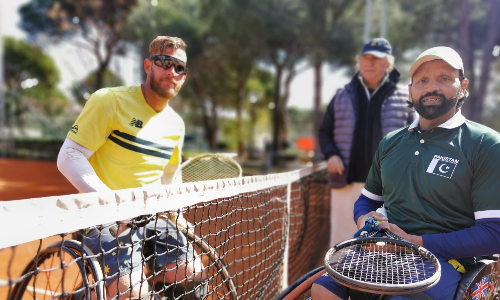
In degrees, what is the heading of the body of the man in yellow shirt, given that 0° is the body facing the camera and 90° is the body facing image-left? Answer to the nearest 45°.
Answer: approximately 315°

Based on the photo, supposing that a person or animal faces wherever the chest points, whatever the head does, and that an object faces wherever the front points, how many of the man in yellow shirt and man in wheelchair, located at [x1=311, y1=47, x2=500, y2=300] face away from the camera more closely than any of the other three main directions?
0

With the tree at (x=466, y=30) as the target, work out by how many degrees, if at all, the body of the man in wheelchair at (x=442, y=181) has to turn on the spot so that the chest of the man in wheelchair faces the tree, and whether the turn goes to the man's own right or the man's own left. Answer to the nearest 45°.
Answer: approximately 135° to the man's own right

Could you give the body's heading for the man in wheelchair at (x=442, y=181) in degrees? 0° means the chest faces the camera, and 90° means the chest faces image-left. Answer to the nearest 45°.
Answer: approximately 45°

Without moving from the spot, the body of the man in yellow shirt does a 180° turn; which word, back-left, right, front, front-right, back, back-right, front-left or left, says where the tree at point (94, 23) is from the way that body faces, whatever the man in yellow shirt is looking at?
front-right

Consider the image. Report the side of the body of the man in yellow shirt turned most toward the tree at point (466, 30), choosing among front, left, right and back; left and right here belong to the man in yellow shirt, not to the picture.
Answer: left

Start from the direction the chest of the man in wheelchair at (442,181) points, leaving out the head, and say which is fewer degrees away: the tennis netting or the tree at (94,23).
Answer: the tennis netting

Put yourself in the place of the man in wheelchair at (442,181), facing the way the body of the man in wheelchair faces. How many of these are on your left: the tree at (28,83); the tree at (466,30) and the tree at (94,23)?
0

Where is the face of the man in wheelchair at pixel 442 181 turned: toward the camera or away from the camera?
toward the camera

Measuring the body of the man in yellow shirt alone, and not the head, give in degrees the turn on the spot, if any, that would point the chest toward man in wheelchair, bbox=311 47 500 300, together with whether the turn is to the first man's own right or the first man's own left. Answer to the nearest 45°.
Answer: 0° — they already face them

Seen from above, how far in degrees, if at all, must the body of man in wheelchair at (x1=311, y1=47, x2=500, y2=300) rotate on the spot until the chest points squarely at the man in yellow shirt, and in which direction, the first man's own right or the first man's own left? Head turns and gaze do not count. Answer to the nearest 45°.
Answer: approximately 45° to the first man's own right

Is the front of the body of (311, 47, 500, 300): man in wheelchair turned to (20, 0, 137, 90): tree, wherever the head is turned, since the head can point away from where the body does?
no

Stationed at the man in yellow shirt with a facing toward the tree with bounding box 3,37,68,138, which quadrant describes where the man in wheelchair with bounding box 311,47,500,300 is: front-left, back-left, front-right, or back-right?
back-right
